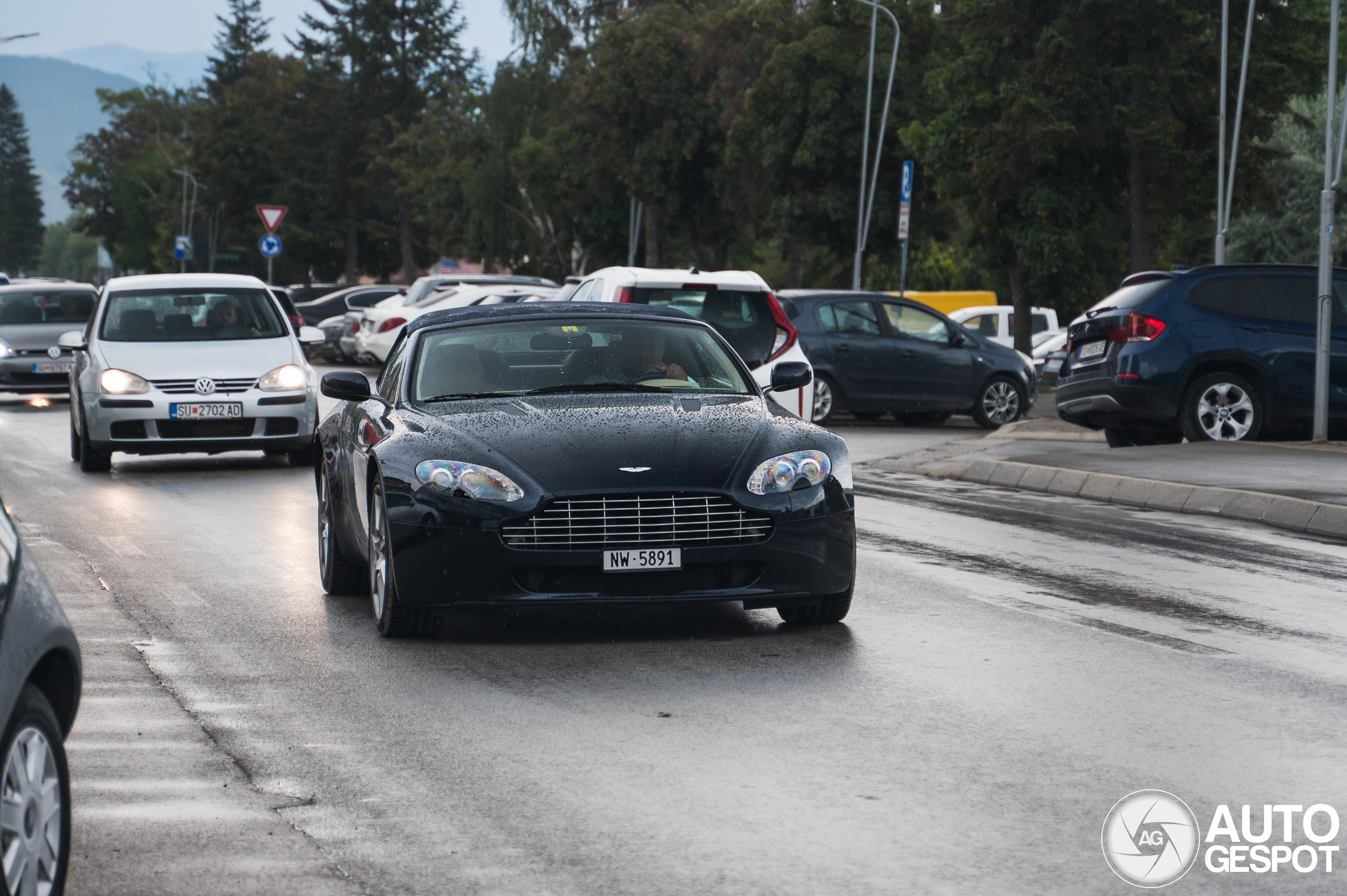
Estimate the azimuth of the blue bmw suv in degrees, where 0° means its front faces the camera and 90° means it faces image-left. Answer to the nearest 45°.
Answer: approximately 225°

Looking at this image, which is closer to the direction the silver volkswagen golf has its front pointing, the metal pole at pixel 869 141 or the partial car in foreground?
the partial car in foreground

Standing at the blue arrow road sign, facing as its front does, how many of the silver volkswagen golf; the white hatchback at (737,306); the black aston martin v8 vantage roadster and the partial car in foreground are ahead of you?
4

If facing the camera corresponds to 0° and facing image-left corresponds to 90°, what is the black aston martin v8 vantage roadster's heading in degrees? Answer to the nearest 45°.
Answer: approximately 0°

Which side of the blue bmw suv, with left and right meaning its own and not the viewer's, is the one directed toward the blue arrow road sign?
left

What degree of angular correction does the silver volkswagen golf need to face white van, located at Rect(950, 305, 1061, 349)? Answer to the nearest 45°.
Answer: approximately 135° to its left

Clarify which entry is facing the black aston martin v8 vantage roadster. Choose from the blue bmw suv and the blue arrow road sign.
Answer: the blue arrow road sign

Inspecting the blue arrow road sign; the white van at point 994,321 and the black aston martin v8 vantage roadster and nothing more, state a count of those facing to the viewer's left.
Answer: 1

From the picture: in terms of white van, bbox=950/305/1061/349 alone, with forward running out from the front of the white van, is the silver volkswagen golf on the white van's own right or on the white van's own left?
on the white van's own left

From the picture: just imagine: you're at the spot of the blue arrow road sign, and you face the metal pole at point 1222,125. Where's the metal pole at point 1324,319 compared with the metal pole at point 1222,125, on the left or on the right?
right

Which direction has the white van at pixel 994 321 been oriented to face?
to the viewer's left

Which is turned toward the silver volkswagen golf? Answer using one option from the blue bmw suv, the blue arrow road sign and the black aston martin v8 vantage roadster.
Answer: the blue arrow road sign

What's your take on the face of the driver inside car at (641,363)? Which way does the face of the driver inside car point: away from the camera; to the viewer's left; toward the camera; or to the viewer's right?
toward the camera

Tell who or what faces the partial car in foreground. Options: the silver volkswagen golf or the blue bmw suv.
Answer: the silver volkswagen golf

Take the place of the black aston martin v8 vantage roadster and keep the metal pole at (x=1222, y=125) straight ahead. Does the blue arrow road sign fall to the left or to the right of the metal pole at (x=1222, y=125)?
left

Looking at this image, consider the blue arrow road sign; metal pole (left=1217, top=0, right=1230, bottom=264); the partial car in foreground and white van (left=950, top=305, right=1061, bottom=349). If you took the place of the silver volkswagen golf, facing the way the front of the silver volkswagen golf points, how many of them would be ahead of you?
1

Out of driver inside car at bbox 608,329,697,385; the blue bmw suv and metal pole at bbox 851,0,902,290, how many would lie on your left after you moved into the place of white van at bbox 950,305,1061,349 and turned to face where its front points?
2

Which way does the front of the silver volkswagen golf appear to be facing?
toward the camera

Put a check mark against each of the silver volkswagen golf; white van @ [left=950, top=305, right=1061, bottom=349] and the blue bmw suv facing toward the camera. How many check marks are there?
1

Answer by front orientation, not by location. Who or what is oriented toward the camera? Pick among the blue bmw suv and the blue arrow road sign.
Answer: the blue arrow road sign
